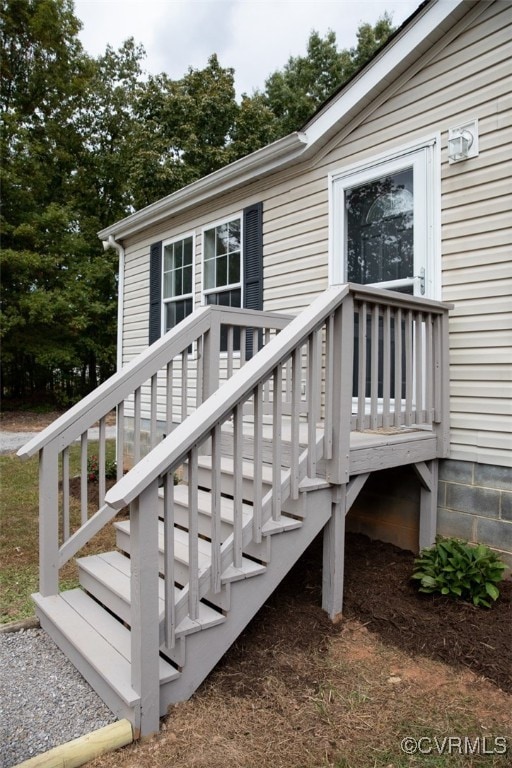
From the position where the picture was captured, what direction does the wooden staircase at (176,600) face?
facing the viewer and to the left of the viewer

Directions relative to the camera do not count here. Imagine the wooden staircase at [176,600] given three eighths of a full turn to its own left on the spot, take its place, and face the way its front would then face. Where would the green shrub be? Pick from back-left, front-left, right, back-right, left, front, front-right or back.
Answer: front

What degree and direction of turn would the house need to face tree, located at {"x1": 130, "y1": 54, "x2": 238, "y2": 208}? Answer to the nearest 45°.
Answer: approximately 135° to its right

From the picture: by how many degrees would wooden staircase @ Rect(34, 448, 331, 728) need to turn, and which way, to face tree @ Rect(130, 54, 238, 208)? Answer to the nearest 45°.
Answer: approximately 135° to its right
